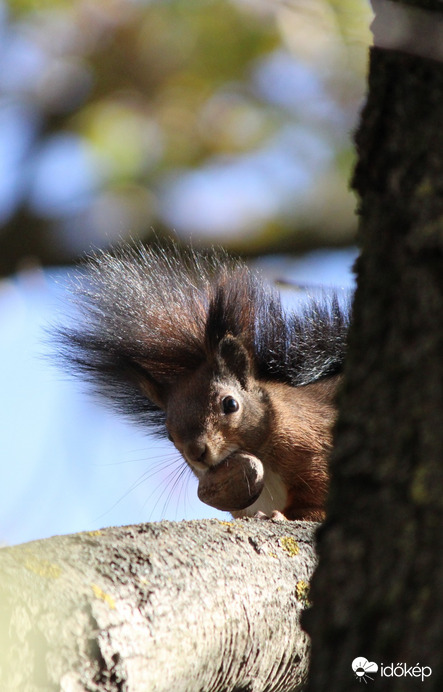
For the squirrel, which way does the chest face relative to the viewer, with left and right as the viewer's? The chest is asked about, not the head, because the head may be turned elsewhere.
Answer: facing the viewer and to the left of the viewer
